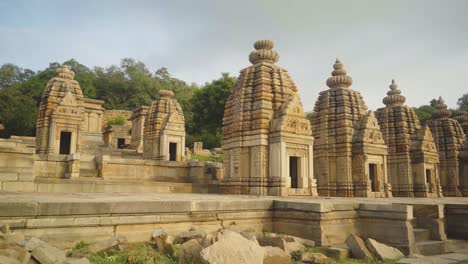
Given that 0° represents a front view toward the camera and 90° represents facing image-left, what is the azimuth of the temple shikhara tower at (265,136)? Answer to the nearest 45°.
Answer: approximately 315°

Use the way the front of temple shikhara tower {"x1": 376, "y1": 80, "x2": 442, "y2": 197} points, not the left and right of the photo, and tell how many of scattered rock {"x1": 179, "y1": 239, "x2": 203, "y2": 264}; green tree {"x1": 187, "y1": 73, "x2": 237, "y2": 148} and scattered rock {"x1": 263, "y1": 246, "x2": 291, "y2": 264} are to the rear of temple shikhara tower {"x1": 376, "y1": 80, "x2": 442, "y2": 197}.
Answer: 1

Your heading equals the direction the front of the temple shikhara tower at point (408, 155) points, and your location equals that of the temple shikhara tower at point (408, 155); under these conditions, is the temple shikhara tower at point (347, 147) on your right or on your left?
on your right

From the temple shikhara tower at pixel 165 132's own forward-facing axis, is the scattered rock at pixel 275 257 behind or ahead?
ahead

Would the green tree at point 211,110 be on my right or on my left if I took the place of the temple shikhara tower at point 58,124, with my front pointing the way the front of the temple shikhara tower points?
on my left

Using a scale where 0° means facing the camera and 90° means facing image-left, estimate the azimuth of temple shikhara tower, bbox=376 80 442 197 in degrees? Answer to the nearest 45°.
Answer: approximately 315°

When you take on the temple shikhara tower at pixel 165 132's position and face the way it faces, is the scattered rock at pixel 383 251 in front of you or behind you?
in front

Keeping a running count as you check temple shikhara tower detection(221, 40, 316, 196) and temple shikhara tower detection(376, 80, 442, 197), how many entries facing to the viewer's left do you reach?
0

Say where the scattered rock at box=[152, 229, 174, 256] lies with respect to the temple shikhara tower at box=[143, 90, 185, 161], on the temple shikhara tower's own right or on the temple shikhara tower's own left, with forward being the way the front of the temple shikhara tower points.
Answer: on the temple shikhara tower's own right
